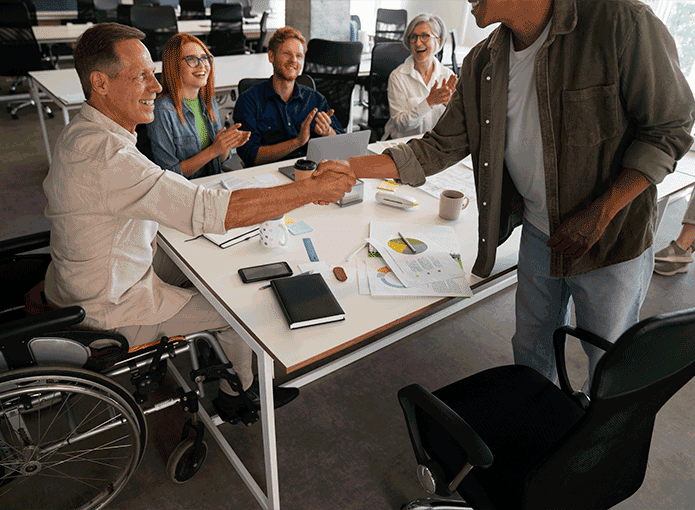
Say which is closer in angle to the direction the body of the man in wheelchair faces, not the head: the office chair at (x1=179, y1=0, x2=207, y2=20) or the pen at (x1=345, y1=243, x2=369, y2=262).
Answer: the pen

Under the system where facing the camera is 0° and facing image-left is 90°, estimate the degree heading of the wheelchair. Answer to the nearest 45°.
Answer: approximately 270°

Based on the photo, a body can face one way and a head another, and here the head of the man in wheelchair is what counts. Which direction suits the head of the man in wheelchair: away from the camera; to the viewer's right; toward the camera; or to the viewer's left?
to the viewer's right

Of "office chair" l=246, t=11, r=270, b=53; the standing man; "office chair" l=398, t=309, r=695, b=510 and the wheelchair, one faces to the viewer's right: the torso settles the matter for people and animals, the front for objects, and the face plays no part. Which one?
the wheelchair

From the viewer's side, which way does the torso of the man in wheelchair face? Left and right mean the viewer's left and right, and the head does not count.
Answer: facing to the right of the viewer

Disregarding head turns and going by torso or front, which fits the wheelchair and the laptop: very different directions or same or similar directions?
very different directions

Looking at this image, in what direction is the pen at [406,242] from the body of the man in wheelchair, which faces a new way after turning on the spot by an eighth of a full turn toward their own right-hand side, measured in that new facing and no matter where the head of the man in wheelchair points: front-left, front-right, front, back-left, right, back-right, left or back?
front-left

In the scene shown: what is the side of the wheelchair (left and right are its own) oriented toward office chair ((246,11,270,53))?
left

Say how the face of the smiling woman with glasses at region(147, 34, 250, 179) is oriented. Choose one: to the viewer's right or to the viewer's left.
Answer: to the viewer's right

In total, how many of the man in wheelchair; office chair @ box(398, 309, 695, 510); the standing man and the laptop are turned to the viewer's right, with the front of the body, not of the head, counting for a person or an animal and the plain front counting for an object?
1

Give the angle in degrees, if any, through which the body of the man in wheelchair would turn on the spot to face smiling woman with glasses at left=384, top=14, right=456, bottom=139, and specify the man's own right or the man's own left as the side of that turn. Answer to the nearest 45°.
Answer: approximately 45° to the man's own left
